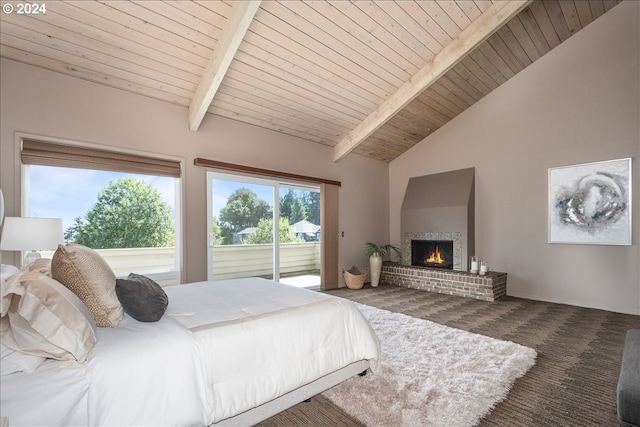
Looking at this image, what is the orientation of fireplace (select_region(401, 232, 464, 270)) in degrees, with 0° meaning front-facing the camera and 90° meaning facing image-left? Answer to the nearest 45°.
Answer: approximately 45°

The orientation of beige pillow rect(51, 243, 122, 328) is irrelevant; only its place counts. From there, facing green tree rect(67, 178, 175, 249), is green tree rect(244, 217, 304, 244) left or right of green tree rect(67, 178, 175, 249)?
right

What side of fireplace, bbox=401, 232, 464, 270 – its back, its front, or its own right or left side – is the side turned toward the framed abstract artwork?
left

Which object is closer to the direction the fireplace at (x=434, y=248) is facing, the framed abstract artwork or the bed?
the bed
